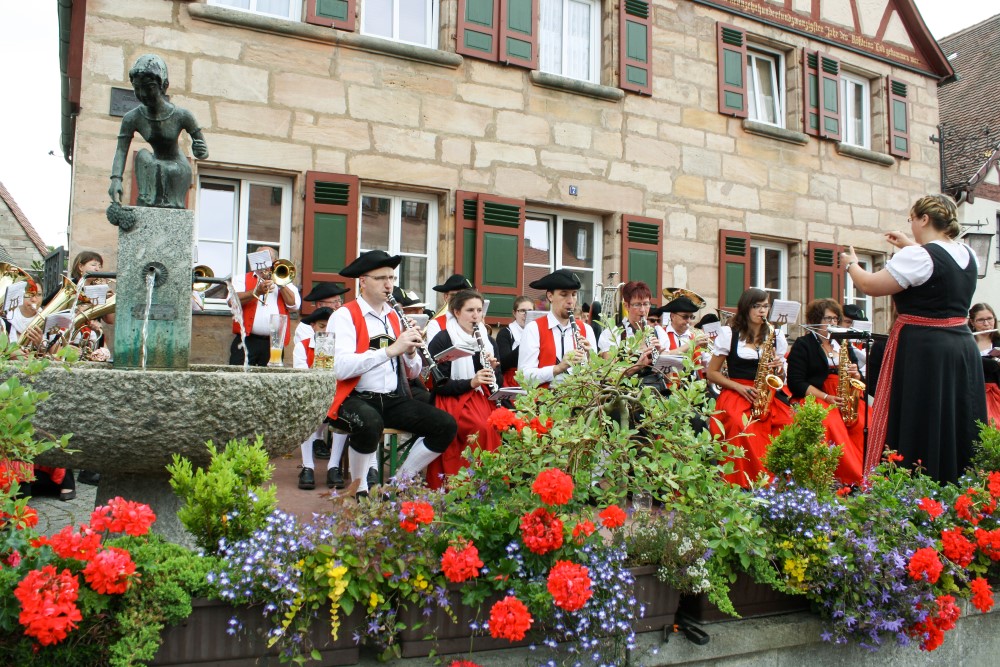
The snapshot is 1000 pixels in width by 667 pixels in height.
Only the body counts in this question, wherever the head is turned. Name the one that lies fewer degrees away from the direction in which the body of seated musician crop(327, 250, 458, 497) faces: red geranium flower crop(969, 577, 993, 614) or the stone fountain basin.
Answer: the red geranium flower

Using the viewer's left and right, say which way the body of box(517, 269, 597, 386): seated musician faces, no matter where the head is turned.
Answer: facing the viewer and to the right of the viewer

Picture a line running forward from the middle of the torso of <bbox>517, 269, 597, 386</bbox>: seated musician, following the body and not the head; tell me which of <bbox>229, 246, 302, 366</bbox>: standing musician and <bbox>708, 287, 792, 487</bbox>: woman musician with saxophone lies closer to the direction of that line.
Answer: the woman musician with saxophone

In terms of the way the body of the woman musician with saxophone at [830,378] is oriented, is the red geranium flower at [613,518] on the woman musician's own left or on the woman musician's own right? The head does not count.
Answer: on the woman musician's own right

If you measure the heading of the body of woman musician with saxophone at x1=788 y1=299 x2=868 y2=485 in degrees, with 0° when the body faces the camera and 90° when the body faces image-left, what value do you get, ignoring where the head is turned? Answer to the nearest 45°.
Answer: approximately 315°

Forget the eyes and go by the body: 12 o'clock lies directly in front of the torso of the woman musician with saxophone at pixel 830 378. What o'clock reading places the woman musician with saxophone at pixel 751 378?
the woman musician with saxophone at pixel 751 378 is roughly at 3 o'clock from the woman musician with saxophone at pixel 830 378.

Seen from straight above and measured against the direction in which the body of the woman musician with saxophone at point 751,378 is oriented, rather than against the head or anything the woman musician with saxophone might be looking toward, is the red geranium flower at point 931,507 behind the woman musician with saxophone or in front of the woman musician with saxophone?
in front

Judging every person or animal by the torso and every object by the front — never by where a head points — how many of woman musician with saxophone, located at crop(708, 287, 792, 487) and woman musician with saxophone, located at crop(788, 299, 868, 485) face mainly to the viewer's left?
0

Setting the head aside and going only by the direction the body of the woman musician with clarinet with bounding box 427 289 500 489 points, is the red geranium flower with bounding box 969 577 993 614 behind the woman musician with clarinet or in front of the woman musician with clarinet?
in front

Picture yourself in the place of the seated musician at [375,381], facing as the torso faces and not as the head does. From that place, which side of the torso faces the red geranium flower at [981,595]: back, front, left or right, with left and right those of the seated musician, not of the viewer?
front
